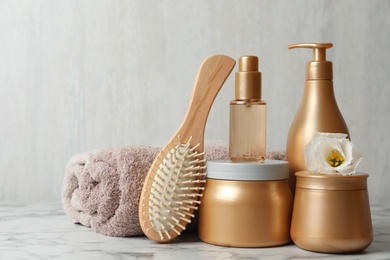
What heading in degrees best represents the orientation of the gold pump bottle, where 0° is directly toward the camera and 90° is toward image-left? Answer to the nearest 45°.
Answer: approximately 90°
